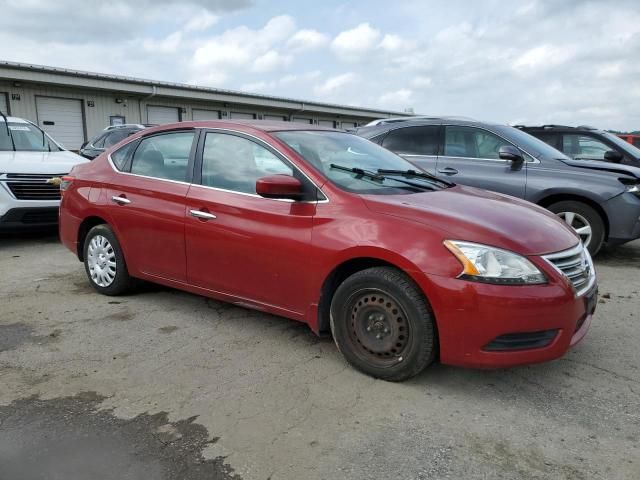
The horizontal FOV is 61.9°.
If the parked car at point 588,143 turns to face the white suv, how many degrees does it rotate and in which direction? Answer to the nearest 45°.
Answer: approximately 135° to its right

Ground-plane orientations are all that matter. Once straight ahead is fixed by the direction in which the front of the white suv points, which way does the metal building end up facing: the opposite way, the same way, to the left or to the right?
the same way

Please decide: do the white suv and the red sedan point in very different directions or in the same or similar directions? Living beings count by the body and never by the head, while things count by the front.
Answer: same or similar directions

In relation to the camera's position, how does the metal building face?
facing the viewer and to the right of the viewer

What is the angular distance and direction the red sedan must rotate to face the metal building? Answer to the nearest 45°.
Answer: approximately 180°

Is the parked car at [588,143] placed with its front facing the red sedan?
no

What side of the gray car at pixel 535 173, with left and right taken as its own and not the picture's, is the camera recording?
right

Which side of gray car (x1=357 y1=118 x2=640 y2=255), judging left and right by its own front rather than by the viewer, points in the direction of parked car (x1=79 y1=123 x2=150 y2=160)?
back

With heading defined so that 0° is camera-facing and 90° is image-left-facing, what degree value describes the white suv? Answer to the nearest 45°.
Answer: approximately 315°

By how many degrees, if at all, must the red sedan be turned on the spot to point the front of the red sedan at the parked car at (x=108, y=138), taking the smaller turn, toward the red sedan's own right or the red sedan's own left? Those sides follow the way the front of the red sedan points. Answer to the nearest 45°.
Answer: approximately 180°

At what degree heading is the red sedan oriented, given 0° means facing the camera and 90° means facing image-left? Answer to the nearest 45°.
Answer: approximately 315°

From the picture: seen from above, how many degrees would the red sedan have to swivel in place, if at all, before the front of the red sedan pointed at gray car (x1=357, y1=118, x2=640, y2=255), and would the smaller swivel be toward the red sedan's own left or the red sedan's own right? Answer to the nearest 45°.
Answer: approximately 90° to the red sedan's own left

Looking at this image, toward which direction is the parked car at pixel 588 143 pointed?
to the viewer's right

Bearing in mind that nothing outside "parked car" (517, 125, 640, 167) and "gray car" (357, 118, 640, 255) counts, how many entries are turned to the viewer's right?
2

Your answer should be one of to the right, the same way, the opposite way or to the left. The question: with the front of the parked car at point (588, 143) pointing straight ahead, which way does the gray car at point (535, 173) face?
the same way

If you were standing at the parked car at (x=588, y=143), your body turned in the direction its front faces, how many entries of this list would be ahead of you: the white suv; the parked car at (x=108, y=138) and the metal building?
0

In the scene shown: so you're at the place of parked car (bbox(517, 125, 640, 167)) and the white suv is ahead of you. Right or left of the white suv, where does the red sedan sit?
left

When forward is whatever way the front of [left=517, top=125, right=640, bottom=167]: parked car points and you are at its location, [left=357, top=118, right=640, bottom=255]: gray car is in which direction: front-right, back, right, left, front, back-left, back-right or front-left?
right
